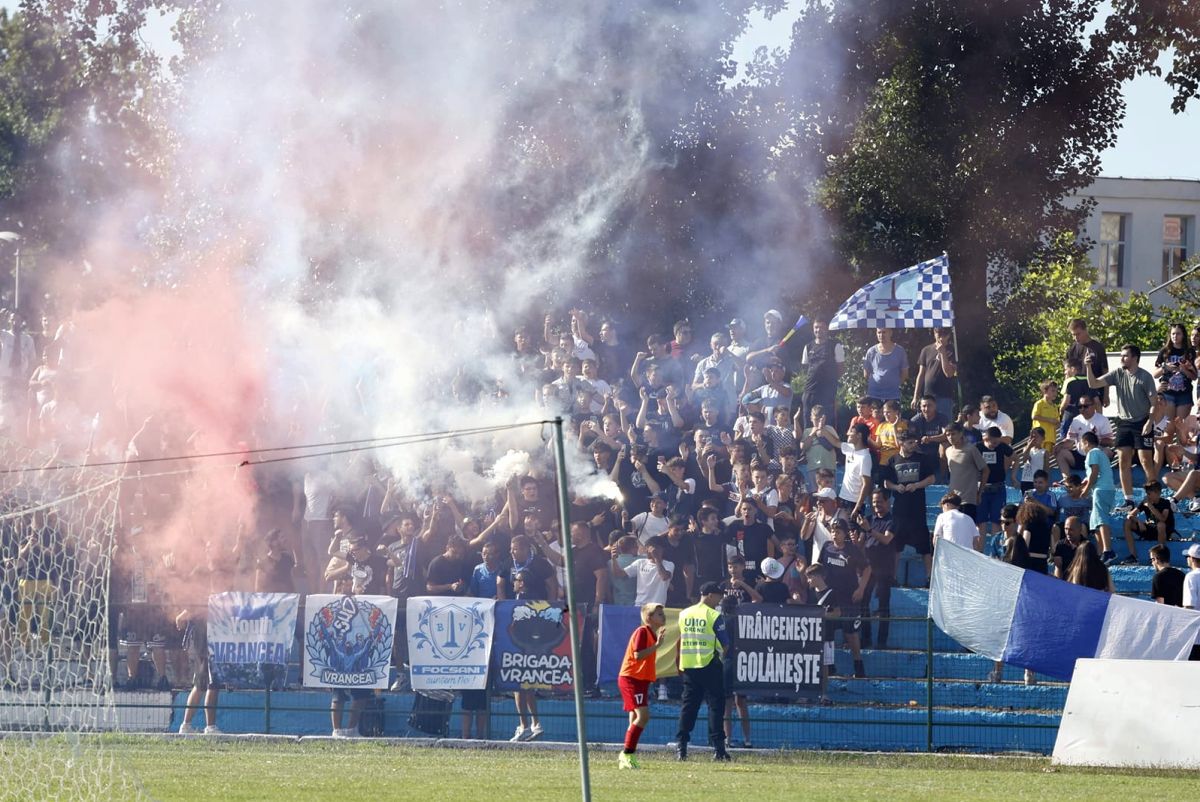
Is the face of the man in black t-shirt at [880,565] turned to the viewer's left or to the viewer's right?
to the viewer's left

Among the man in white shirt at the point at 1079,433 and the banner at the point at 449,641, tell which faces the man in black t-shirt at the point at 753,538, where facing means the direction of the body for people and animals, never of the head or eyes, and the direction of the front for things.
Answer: the man in white shirt

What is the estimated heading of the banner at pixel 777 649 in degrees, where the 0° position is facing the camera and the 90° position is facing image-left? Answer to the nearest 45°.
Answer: approximately 0°

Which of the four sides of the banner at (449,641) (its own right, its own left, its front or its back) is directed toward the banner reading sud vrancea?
right

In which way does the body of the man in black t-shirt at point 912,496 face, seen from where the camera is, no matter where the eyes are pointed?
toward the camera

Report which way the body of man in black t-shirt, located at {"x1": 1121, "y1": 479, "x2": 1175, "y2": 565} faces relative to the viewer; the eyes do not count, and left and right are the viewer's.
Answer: facing the viewer and to the left of the viewer

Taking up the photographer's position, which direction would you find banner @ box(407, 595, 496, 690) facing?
facing the viewer

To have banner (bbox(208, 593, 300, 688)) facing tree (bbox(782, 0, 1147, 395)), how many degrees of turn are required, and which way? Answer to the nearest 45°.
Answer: approximately 135° to its left
